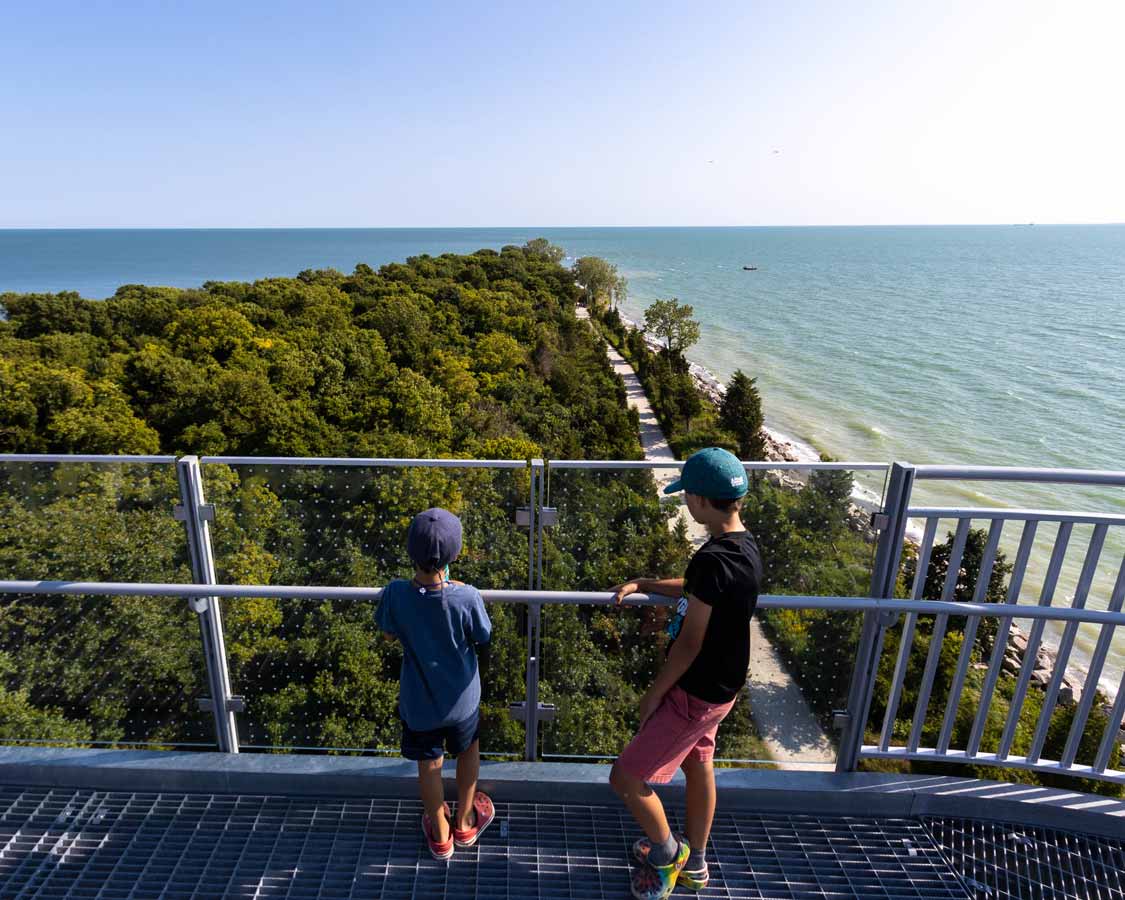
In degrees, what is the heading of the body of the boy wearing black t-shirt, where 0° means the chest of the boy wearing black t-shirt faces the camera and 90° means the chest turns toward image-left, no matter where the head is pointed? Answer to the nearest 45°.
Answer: approximately 90°

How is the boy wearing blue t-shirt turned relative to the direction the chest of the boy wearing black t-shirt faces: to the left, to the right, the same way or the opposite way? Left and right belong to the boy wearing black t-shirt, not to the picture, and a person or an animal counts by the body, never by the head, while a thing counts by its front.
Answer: to the right

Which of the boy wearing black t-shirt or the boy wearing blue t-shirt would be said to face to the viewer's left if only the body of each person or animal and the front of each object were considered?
the boy wearing black t-shirt

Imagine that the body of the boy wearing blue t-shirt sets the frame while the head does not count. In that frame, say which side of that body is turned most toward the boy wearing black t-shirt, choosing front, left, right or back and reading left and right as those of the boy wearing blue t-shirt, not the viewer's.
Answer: right

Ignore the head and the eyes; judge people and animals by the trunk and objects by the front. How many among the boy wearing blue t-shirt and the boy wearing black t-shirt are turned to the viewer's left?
1

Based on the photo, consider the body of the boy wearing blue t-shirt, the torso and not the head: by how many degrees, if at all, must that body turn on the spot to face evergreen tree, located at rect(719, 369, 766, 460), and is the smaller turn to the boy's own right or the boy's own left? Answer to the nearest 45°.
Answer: approximately 45° to the boy's own right

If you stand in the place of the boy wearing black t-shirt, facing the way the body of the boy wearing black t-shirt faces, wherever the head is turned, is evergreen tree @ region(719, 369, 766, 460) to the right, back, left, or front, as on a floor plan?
right

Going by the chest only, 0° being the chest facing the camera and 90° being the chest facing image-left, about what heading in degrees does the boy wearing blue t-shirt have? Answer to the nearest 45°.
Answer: approximately 180°

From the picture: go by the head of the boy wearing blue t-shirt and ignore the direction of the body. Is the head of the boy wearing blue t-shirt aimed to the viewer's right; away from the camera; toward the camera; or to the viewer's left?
away from the camera
